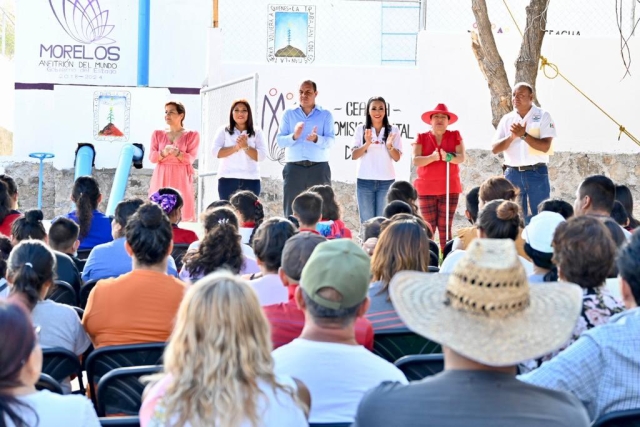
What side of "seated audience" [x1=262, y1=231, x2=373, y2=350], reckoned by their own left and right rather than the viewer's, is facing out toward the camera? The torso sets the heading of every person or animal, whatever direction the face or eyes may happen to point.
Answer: back

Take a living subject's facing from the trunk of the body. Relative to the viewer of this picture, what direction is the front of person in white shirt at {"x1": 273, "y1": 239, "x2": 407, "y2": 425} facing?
facing away from the viewer

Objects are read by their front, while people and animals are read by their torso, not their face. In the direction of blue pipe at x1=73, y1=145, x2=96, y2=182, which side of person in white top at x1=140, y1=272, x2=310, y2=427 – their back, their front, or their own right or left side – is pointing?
front

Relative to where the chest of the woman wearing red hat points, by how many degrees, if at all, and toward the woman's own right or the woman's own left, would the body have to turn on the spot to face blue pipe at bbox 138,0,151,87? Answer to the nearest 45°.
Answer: approximately 135° to the woman's own right

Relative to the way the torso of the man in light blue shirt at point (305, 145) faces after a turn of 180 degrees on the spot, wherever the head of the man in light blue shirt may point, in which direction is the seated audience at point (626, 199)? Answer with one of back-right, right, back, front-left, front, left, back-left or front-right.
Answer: back-right

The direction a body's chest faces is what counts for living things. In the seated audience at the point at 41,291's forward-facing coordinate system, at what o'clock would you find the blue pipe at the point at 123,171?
The blue pipe is roughly at 12 o'clock from the seated audience.

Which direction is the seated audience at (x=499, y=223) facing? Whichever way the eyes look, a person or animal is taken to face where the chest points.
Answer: away from the camera

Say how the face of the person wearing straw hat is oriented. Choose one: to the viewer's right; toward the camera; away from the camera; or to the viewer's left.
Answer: away from the camera

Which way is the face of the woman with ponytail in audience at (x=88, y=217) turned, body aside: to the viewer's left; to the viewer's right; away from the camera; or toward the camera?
away from the camera

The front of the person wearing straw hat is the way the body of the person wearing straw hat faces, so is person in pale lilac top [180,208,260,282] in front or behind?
in front

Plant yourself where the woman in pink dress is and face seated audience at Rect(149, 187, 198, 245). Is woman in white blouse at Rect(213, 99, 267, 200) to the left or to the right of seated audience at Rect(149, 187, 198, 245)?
left

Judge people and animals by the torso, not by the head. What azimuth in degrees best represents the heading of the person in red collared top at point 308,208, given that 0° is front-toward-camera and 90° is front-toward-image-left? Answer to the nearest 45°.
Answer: approximately 180°
